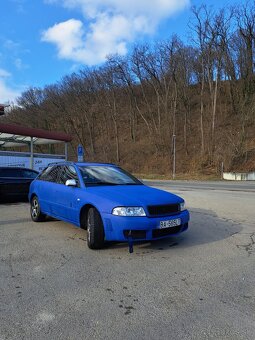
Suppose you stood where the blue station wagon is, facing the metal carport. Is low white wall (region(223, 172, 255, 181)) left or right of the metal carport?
right

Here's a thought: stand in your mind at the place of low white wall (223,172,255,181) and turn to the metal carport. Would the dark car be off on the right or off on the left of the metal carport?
left

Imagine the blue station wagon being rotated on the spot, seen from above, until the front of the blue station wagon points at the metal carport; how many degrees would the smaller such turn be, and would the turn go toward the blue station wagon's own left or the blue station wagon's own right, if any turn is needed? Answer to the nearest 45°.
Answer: approximately 135° to the blue station wagon's own left

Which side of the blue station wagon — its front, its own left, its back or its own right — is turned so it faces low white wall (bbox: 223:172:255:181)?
left

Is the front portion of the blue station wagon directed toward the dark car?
no

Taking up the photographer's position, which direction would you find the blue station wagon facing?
facing the viewer and to the right of the viewer
